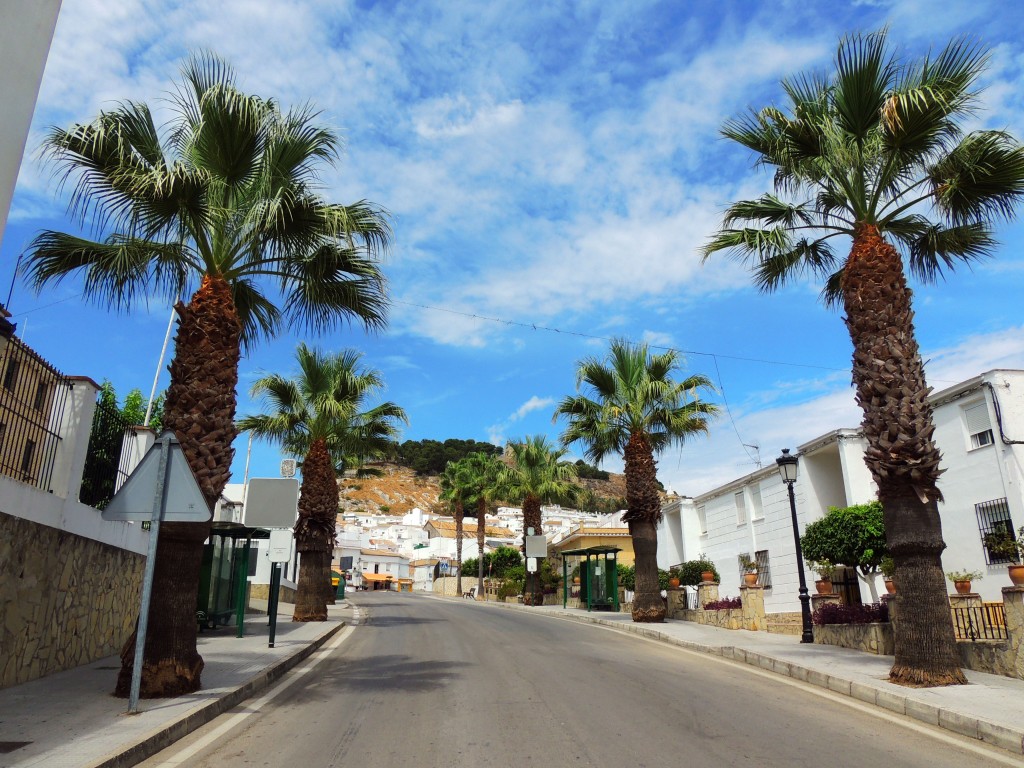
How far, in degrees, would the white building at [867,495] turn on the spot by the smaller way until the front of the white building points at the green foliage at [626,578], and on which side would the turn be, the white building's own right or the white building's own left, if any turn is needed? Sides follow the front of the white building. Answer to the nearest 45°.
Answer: approximately 90° to the white building's own right

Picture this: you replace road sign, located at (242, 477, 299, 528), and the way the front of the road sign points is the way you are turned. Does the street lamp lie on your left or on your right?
on your right

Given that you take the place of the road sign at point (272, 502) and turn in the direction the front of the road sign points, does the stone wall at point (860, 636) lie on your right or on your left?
on your right

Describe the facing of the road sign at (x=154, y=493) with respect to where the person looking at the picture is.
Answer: facing away from the viewer

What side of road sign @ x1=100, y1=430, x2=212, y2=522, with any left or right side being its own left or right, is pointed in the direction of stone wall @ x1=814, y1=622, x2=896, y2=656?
right

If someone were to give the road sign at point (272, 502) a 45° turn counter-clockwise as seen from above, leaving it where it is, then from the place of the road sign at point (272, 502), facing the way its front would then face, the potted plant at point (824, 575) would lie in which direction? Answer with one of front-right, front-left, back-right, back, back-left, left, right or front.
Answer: back-right

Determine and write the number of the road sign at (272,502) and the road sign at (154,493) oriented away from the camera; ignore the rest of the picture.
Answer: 2

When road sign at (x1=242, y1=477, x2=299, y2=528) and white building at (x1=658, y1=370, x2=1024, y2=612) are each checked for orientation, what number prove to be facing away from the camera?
1

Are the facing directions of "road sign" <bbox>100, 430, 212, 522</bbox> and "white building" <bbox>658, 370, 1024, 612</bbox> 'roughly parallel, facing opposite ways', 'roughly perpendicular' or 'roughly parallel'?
roughly perpendicular

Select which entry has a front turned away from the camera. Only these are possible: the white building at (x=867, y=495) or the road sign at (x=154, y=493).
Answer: the road sign

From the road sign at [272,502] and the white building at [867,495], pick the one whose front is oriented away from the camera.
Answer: the road sign

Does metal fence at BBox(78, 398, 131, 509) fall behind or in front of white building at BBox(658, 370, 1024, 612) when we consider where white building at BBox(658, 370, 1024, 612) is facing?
in front

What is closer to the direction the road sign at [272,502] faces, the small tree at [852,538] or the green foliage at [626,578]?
the green foliage

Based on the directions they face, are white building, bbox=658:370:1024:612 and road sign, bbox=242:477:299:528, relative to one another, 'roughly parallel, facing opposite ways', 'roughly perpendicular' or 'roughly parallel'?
roughly perpendicular

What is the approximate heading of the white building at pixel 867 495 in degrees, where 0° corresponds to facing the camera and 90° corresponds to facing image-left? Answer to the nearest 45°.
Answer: approximately 45°

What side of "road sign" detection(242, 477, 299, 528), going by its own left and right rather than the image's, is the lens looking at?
back
